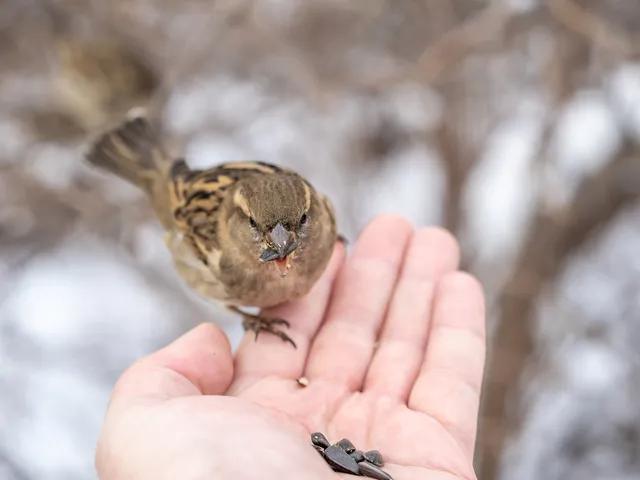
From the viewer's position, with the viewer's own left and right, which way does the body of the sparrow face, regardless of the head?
facing the viewer and to the right of the viewer

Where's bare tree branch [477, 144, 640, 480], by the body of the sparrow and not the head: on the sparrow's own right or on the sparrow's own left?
on the sparrow's own left
